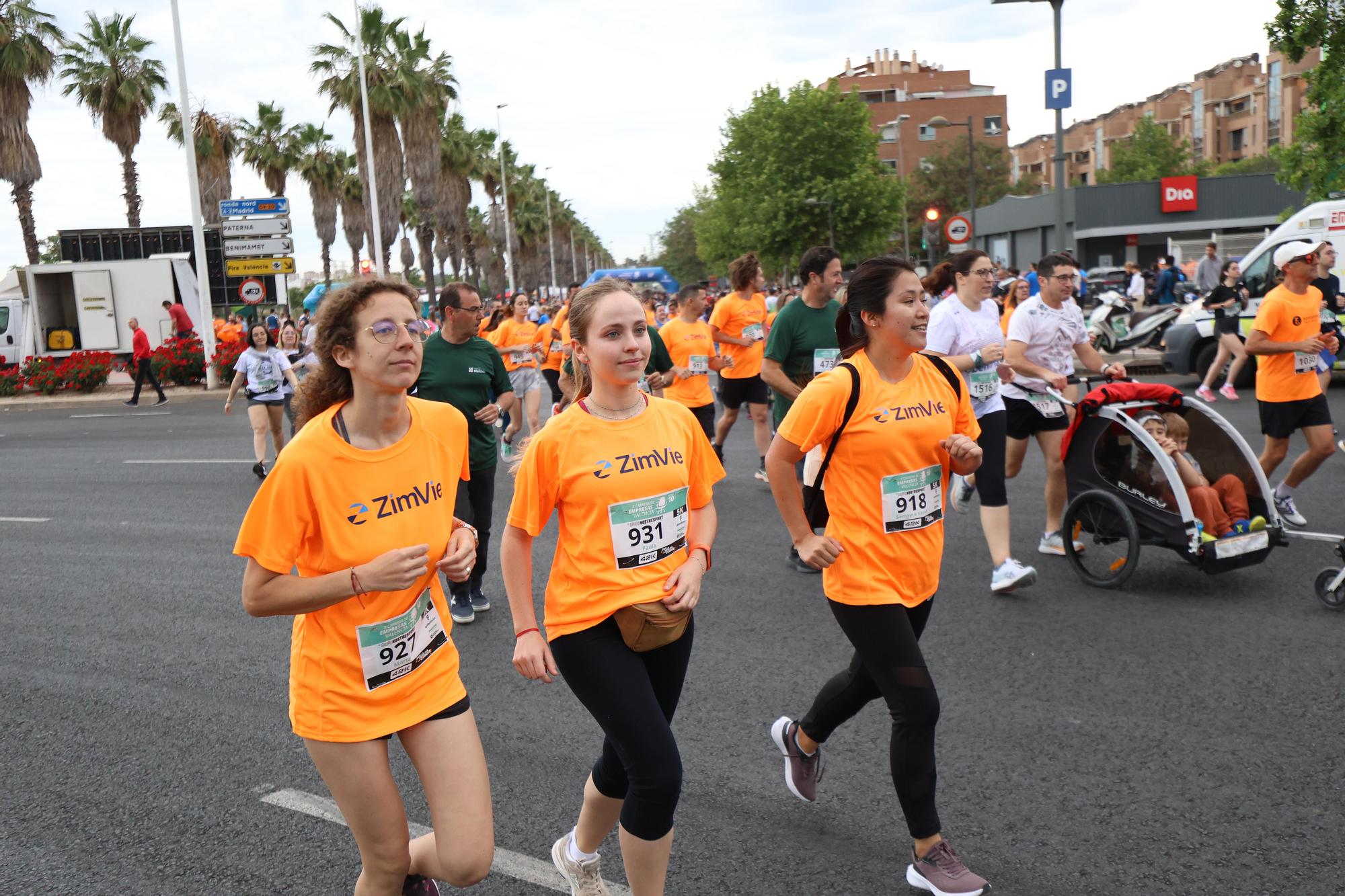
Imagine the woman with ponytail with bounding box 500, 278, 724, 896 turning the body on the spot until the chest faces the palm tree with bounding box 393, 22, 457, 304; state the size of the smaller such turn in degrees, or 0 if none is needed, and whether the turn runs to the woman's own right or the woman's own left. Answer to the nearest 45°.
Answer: approximately 135° to the woman's own left

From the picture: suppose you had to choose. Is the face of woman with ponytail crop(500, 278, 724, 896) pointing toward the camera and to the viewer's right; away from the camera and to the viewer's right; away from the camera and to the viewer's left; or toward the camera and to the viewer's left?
toward the camera and to the viewer's right

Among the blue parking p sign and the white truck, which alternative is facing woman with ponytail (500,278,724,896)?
the blue parking p sign

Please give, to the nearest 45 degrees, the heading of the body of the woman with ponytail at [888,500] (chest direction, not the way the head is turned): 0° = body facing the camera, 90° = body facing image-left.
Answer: approximately 315°

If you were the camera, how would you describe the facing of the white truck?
facing to the left of the viewer

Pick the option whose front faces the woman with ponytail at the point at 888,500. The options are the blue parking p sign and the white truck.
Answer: the blue parking p sign

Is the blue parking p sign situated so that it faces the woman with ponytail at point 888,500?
yes

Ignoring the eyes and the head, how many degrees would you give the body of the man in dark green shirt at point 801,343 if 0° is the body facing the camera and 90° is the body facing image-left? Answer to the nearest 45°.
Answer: approximately 315°

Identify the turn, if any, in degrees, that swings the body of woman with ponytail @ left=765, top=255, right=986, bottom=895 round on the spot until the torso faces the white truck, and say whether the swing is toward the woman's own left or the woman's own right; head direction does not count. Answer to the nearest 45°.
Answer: approximately 180°

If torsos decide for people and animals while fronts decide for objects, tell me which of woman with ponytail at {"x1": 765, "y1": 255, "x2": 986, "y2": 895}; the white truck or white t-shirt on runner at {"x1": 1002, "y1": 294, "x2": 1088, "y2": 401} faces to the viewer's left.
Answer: the white truck
